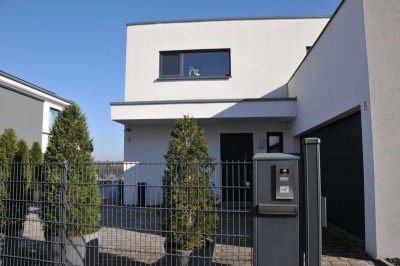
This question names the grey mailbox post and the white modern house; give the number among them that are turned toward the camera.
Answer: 2

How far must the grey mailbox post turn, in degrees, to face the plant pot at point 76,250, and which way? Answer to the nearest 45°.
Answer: approximately 135° to its right

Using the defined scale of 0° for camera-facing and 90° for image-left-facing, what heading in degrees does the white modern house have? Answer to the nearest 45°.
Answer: approximately 0°

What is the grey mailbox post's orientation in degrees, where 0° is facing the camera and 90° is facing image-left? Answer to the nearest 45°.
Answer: approximately 0°

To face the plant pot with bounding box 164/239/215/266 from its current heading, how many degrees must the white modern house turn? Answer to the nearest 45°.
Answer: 0° — it already faces it

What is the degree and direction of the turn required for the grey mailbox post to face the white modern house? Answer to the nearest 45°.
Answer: approximately 180°

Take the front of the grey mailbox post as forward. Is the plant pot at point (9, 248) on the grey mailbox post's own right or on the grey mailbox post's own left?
on the grey mailbox post's own right

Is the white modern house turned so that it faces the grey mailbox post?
yes
